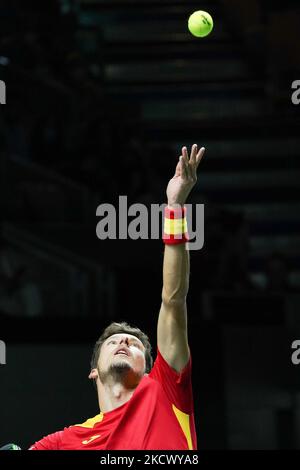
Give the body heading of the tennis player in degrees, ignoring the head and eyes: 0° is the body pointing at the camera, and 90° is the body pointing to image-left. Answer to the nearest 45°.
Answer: approximately 0°
